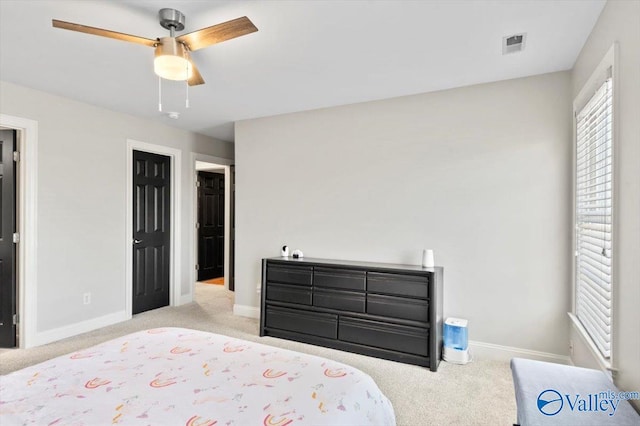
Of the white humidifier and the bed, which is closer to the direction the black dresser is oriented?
the bed

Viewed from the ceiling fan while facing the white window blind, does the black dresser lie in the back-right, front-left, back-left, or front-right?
front-left

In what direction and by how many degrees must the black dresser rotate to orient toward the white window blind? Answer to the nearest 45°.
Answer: approximately 90° to its left

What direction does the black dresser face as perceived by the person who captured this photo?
facing the viewer and to the left of the viewer

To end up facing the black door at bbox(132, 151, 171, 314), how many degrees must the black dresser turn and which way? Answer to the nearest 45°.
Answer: approximately 45° to its right

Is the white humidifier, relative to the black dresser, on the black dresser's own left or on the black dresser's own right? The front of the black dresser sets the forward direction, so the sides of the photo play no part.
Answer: on the black dresser's own left

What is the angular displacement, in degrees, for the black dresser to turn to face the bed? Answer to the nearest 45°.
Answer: approximately 45° to its left

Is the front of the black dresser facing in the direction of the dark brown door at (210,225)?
no

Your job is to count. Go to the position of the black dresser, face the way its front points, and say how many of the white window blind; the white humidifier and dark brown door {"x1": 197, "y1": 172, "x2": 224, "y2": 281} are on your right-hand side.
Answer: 1

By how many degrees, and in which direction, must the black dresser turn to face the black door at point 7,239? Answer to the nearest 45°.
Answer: approximately 45° to its right

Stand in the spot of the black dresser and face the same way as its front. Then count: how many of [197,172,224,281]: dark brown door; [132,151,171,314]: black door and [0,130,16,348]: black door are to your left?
0

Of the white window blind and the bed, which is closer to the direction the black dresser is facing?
the bed
